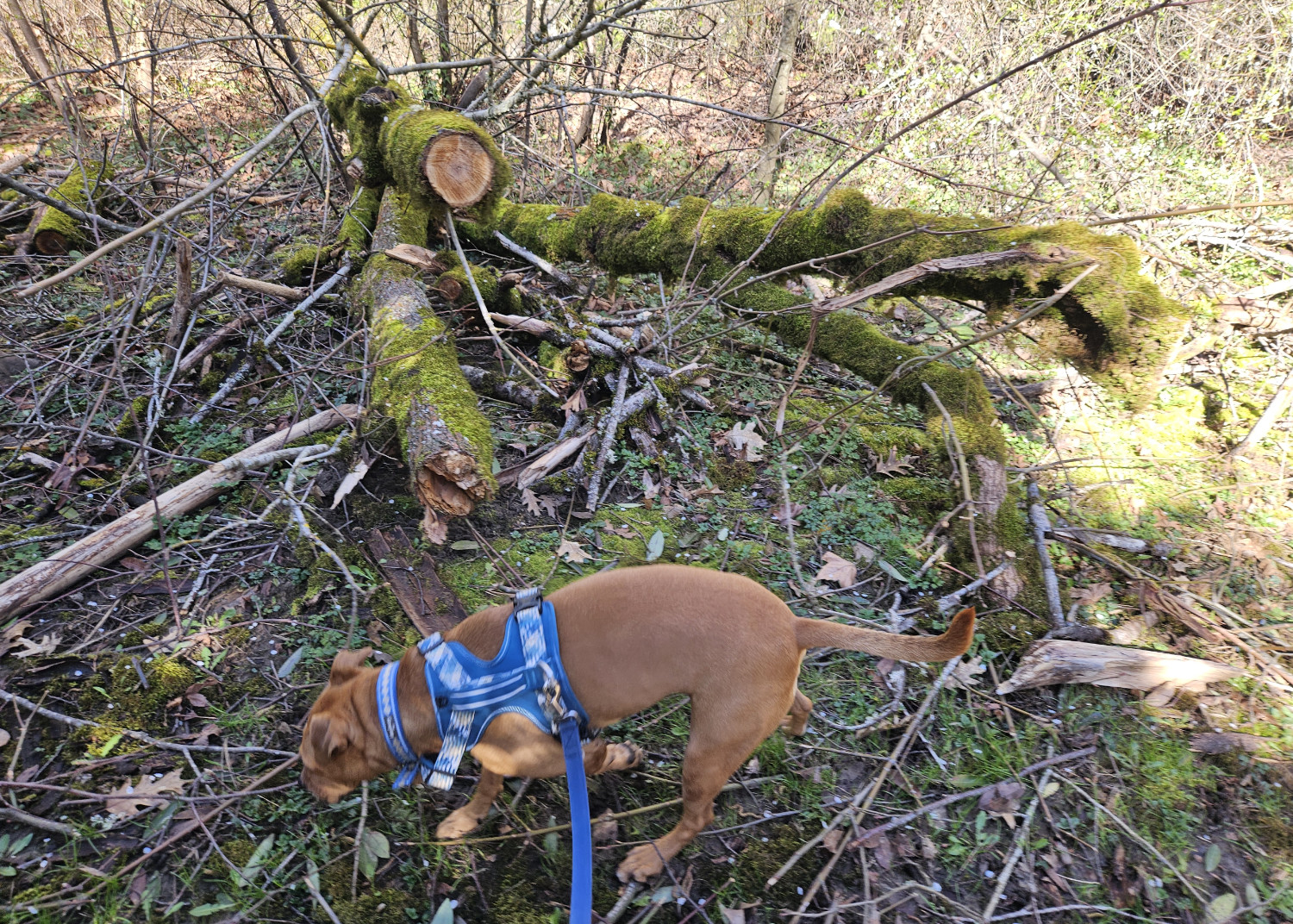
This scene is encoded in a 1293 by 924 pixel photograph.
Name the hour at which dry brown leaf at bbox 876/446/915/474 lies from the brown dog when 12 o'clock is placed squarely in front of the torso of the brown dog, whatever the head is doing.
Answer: The dry brown leaf is roughly at 4 o'clock from the brown dog.

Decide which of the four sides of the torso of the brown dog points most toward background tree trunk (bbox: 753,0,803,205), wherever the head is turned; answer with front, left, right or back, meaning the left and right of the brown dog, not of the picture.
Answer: right

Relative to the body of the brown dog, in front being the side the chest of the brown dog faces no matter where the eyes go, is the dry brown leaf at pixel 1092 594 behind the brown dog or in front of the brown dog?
behind

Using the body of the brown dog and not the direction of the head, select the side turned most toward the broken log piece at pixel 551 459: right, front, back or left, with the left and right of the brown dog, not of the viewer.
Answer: right

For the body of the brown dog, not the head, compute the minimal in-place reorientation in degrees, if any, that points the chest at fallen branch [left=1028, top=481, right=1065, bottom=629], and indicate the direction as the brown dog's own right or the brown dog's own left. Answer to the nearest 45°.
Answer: approximately 135° to the brown dog's own right

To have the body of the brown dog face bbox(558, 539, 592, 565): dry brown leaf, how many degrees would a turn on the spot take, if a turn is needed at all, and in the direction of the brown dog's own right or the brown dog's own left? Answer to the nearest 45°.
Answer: approximately 90° to the brown dog's own right

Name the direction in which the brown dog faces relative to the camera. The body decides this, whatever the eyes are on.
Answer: to the viewer's left

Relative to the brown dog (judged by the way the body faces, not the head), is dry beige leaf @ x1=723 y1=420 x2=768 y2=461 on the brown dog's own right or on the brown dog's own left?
on the brown dog's own right

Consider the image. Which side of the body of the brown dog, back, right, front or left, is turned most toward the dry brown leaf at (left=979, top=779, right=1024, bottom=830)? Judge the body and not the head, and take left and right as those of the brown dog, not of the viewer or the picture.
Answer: back

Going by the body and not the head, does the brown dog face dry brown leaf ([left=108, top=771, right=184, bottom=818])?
yes

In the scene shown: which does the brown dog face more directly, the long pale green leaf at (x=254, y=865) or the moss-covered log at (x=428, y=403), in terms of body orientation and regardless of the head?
the long pale green leaf

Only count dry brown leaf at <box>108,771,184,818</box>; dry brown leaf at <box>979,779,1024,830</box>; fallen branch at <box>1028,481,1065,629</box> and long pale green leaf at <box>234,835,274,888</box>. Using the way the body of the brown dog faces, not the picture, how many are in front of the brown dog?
2

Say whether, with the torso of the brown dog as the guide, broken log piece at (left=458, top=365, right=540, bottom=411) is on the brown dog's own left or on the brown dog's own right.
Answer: on the brown dog's own right
